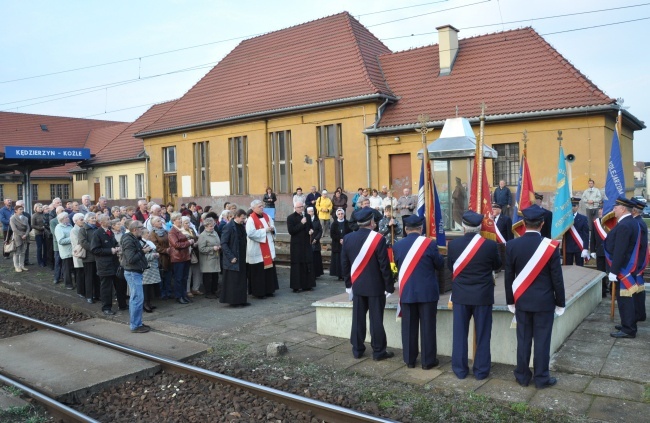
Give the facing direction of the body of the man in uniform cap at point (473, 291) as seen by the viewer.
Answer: away from the camera

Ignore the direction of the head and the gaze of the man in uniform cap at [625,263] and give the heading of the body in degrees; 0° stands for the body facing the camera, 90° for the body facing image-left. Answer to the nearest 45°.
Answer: approximately 90°

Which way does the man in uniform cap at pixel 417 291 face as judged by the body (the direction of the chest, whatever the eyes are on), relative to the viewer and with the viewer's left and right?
facing away from the viewer

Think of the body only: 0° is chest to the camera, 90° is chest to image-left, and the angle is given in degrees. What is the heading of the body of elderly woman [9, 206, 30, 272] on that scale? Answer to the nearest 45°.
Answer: approximately 315°

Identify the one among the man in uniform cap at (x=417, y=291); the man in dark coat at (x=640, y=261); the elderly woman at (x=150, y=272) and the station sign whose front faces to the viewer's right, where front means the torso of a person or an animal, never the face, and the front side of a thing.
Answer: the elderly woman

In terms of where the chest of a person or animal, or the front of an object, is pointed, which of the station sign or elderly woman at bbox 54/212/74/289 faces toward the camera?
the station sign

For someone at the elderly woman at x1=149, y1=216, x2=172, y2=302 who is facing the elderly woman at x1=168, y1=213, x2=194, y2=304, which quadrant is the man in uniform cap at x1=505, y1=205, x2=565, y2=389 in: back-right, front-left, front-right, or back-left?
front-right

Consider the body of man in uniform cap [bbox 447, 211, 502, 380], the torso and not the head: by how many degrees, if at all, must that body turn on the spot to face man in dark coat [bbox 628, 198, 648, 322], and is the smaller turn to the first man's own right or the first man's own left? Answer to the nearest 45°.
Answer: approximately 45° to the first man's own right

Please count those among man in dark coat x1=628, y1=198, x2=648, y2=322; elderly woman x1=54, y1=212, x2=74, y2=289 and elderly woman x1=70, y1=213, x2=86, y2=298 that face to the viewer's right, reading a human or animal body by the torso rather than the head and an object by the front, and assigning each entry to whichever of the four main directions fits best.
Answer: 2

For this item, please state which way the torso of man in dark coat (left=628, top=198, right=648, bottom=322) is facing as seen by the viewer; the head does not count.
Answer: to the viewer's left

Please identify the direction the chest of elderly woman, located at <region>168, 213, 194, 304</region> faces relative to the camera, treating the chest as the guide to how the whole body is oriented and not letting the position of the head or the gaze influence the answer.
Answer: to the viewer's right

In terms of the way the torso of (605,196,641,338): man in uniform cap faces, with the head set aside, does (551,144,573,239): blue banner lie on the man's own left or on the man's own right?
on the man's own right

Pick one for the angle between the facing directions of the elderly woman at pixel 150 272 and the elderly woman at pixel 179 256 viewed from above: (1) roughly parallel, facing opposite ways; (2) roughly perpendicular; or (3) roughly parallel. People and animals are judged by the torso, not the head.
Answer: roughly parallel

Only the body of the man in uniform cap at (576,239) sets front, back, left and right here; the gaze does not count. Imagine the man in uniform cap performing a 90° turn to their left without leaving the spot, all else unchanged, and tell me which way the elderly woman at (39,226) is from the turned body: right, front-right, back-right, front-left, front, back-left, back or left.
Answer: back-right

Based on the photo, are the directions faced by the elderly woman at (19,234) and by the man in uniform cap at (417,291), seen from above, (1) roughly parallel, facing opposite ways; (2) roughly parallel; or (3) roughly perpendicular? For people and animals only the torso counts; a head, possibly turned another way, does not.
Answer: roughly perpendicular

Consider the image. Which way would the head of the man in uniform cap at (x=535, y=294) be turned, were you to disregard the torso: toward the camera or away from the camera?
away from the camera

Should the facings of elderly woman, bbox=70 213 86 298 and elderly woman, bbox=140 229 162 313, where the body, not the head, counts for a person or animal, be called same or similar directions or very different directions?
same or similar directions
